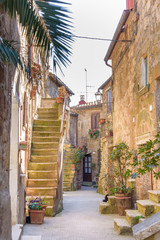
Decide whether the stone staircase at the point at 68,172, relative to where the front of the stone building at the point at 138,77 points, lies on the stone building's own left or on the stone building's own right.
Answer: on the stone building's own right

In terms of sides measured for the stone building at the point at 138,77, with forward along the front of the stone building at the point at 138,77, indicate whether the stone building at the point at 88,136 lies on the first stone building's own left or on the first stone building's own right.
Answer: on the first stone building's own right

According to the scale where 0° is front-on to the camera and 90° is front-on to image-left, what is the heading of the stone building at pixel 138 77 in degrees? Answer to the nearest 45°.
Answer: approximately 45°

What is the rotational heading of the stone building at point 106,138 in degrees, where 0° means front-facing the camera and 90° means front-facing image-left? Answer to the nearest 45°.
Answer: approximately 45°

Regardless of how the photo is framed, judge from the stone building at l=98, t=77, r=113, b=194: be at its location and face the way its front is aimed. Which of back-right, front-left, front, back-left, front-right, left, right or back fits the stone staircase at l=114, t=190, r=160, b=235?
front-left

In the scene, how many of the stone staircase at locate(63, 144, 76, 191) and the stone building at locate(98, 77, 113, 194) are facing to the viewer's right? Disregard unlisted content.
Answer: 0

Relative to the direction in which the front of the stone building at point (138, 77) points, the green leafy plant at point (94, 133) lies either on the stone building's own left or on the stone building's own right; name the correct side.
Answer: on the stone building's own right

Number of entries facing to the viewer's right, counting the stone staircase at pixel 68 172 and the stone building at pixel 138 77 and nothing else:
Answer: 0

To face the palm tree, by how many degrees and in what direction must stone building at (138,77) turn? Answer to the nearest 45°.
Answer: approximately 45° to its left
